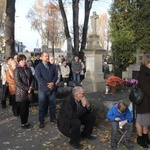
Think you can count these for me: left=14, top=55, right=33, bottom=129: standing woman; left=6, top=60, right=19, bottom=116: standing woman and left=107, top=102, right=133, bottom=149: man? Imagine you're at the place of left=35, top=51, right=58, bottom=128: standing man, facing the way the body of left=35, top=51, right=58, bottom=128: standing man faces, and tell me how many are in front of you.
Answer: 1

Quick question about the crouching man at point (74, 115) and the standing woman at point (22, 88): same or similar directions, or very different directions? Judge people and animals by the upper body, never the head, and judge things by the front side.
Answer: same or similar directions

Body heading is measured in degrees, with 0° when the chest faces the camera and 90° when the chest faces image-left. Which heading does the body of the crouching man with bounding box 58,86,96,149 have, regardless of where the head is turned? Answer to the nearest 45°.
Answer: approximately 315°

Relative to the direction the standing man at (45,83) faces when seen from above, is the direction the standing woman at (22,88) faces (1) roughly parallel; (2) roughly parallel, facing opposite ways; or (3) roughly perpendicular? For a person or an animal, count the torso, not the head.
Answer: roughly parallel

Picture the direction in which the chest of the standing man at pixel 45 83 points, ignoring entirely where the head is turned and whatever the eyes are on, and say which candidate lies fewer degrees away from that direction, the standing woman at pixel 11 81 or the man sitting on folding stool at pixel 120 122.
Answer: the man sitting on folding stool

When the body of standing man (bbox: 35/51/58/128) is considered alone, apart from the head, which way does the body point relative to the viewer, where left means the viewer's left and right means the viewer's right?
facing the viewer and to the right of the viewer

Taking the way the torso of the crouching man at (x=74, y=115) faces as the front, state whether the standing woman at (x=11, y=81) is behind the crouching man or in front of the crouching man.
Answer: behind

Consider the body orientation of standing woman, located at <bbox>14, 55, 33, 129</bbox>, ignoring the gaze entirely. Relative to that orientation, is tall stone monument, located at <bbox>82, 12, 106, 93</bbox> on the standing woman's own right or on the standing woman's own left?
on the standing woman's own left

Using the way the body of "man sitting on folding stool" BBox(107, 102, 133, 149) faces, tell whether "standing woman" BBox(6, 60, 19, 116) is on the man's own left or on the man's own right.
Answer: on the man's own right

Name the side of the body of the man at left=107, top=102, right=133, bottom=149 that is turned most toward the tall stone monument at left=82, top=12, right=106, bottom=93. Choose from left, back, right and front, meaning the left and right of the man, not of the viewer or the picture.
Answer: back
